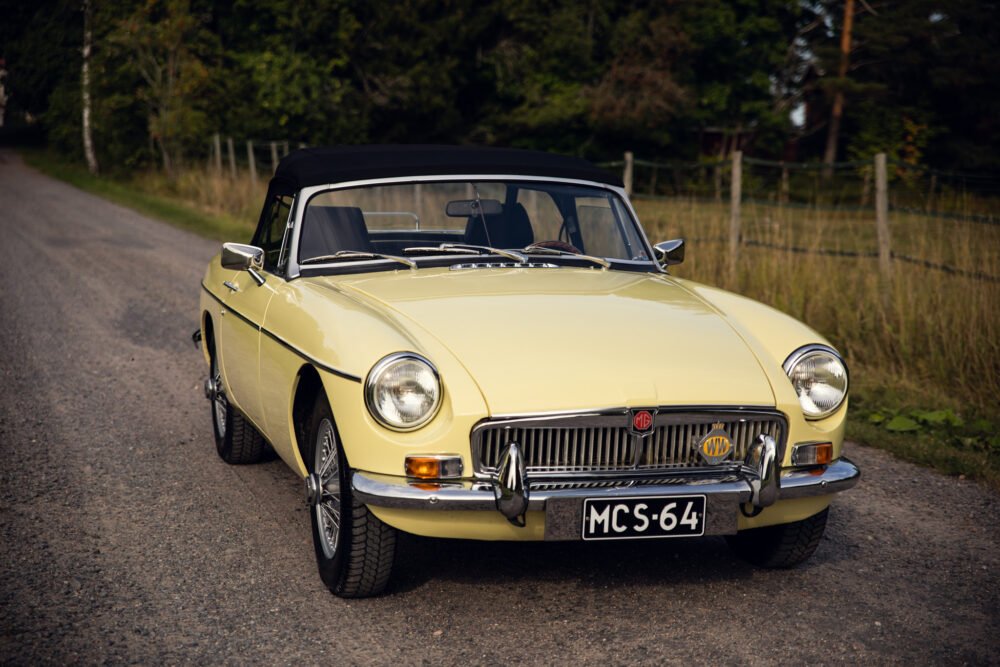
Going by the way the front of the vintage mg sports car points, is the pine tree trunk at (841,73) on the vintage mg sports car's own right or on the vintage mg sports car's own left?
on the vintage mg sports car's own left

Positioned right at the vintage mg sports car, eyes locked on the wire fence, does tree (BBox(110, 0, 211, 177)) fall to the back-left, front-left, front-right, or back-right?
front-left

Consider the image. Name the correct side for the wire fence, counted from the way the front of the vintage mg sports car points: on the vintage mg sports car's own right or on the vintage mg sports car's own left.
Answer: on the vintage mg sports car's own left

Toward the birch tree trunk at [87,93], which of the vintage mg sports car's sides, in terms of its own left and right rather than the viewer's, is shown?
back

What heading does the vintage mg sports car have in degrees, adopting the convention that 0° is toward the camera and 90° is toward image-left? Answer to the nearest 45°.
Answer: approximately 315°

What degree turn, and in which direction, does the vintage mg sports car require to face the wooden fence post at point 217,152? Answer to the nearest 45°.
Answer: approximately 135° to its left
